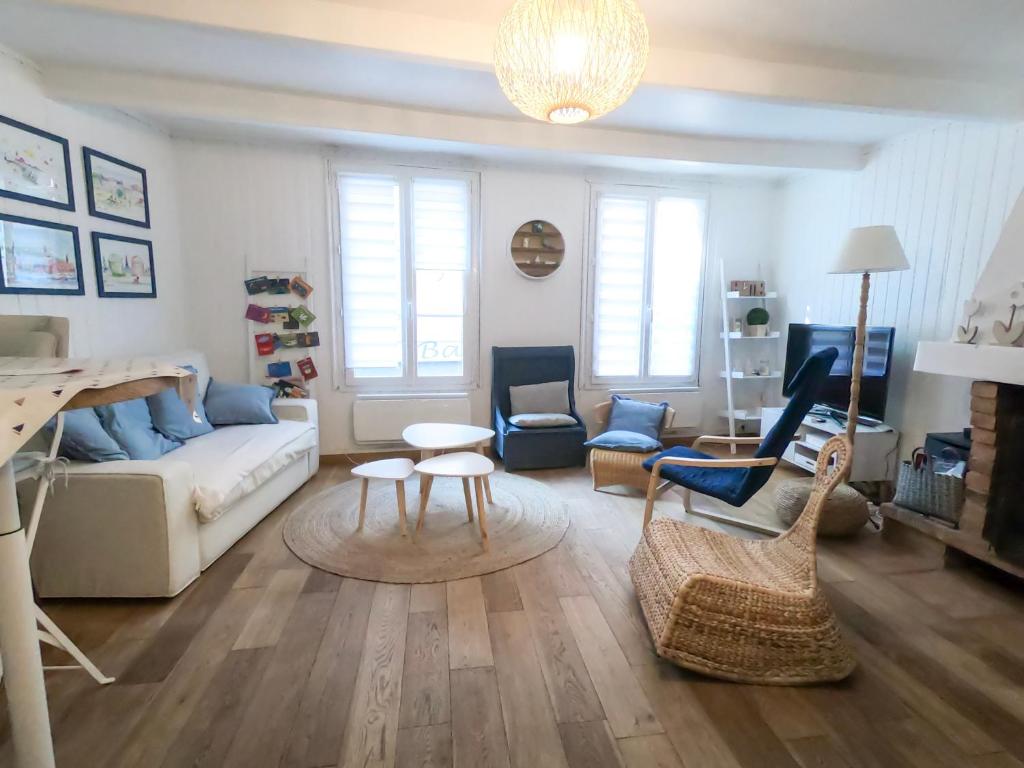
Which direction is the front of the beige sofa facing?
to the viewer's right

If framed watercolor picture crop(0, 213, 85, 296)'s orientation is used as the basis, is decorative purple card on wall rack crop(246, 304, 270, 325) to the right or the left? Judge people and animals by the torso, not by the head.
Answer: on its left

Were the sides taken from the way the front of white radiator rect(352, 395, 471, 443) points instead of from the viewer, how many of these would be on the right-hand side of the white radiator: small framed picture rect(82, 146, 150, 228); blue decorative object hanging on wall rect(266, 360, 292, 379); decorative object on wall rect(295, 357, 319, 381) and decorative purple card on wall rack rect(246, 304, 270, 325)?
4

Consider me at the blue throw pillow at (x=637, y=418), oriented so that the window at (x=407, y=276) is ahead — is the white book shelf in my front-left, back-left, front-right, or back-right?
back-right

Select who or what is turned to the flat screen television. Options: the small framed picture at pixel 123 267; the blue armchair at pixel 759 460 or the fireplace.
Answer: the small framed picture

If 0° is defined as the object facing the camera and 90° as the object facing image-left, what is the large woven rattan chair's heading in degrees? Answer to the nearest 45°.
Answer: approximately 90°

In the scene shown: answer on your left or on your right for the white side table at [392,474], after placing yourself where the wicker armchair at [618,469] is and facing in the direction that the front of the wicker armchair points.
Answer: on your right

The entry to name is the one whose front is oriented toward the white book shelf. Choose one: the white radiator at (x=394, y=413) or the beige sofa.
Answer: the beige sofa

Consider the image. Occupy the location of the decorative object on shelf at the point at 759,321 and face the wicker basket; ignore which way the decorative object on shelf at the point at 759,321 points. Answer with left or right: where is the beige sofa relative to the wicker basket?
right

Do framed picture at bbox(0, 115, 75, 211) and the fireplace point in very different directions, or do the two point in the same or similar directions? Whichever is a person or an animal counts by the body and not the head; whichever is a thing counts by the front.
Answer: very different directions

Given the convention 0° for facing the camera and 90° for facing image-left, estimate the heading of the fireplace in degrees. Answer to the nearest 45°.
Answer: approximately 45°

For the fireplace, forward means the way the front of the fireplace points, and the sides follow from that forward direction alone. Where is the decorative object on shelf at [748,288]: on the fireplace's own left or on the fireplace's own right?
on the fireplace's own right

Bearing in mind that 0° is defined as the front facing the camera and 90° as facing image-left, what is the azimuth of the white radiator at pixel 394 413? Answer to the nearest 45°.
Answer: approximately 0°

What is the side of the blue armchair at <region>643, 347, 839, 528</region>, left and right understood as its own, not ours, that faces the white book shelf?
right
